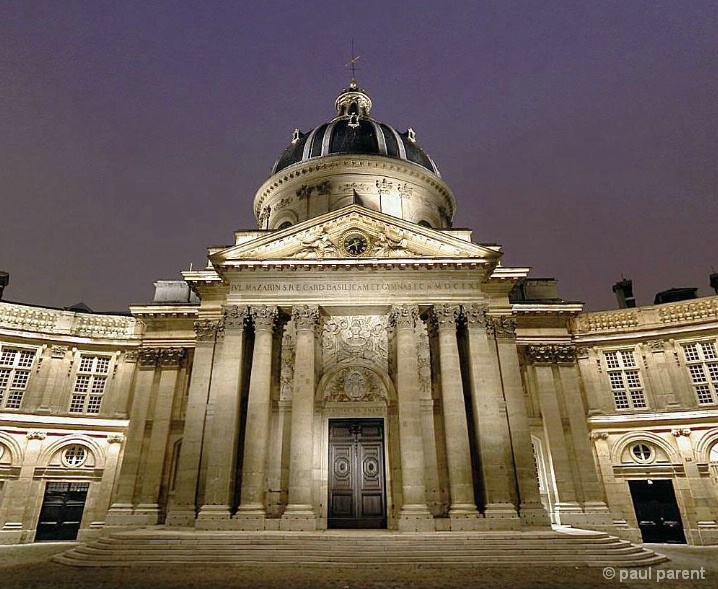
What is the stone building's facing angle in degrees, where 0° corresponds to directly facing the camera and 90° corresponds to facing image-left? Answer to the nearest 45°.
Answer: approximately 0°

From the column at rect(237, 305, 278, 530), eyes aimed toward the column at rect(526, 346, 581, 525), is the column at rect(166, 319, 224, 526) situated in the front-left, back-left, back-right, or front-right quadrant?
back-left
